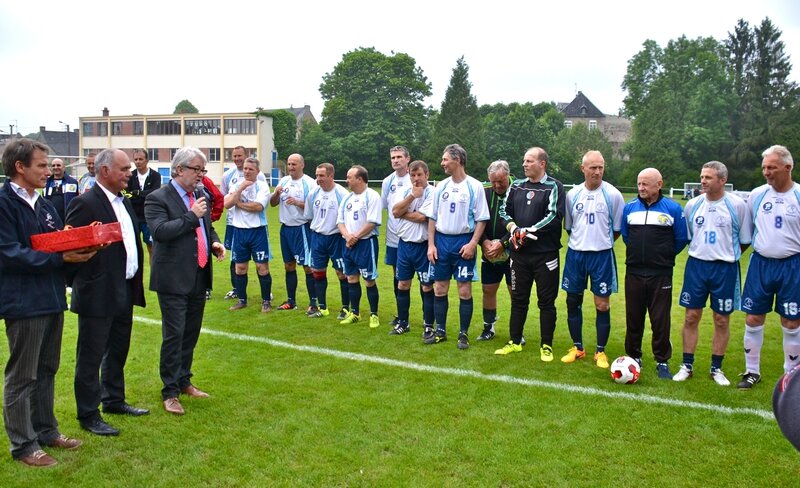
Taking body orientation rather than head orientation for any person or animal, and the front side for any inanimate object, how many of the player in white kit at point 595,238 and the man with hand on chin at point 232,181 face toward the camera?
2

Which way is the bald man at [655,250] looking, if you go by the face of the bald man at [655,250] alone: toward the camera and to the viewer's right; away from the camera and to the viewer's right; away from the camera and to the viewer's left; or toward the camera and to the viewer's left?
toward the camera and to the viewer's left

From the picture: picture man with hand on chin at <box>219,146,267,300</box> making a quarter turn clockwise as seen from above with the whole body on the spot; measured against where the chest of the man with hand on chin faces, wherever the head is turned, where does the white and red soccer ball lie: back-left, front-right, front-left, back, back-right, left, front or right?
back-left

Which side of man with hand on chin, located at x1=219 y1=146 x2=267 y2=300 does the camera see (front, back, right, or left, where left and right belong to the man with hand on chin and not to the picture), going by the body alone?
front

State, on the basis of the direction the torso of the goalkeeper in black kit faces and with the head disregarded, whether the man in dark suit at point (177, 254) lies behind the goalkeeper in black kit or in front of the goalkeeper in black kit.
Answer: in front

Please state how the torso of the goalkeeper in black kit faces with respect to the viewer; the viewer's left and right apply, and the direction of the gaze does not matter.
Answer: facing the viewer and to the left of the viewer

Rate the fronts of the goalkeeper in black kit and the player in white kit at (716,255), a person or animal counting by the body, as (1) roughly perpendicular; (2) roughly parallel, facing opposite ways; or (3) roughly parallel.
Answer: roughly parallel

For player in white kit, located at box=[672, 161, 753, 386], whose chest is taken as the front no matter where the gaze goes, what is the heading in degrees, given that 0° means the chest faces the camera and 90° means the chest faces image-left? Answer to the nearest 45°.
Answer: approximately 45°

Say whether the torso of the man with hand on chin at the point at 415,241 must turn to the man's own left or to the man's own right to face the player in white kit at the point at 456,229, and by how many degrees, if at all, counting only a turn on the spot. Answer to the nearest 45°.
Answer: approximately 45° to the man's own left

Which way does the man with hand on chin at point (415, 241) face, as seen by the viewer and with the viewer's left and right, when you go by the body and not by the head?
facing the viewer

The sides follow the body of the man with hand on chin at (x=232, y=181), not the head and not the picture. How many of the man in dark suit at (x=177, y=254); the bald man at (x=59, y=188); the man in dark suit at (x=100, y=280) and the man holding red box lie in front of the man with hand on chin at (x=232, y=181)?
3

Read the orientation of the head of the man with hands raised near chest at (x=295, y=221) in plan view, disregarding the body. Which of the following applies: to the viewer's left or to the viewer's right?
to the viewer's left

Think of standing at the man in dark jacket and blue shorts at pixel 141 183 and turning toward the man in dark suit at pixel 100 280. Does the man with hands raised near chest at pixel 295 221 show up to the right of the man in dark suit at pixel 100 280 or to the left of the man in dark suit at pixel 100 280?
left

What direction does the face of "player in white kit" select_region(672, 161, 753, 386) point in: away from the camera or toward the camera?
toward the camera

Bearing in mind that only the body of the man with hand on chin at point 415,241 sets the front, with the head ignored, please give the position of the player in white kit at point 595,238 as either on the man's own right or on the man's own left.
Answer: on the man's own left

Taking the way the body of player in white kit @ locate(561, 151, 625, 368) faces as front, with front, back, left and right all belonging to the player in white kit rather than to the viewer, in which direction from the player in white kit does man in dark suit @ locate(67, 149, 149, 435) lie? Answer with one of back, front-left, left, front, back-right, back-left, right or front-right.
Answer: front-right
